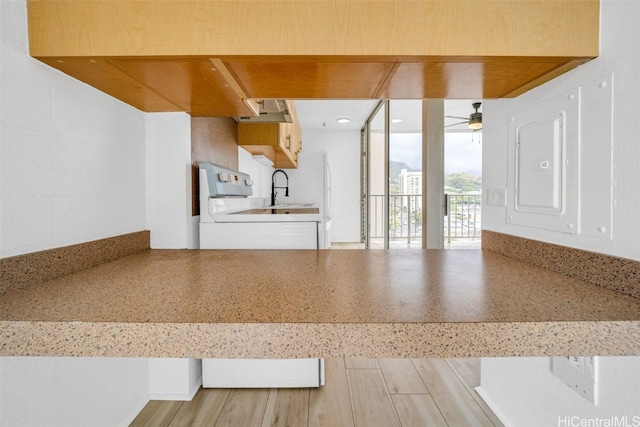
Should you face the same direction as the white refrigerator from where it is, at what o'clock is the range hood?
The range hood is roughly at 3 o'clock from the white refrigerator.

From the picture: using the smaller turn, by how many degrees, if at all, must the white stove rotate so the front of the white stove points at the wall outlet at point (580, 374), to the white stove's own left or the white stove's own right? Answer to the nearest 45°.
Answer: approximately 45° to the white stove's own right

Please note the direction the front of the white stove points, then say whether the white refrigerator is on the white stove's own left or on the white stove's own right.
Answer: on the white stove's own left

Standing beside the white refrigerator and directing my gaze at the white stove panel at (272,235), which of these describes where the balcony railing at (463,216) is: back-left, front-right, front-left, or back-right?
back-left

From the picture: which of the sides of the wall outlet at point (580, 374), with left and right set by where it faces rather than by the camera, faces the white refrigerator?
right

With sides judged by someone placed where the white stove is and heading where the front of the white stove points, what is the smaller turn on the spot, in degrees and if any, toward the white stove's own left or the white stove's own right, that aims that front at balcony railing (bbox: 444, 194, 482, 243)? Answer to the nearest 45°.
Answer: approximately 45° to the white stove's own left
